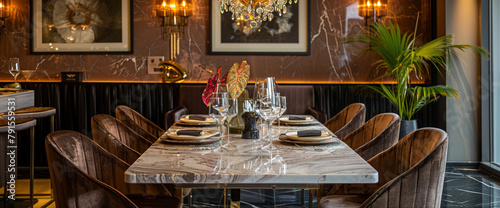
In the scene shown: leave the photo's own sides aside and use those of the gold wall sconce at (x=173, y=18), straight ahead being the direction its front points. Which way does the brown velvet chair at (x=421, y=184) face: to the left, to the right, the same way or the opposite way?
to the right

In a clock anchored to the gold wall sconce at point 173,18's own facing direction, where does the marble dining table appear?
The marble dining table is roughly at 12 o'clock from the gold wall sconce.

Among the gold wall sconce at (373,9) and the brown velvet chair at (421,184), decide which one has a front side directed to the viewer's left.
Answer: the brown velvet chair

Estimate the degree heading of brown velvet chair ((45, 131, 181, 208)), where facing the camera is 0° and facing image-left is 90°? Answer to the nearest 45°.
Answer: approximately 270°

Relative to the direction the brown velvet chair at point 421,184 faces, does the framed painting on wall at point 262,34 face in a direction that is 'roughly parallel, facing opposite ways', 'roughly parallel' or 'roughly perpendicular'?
roughly perpendicular

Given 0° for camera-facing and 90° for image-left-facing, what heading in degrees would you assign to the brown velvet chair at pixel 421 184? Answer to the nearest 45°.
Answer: approximately 90°

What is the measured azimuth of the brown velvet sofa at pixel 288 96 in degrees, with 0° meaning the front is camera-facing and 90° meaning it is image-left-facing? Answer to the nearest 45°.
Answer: approximately 0°
